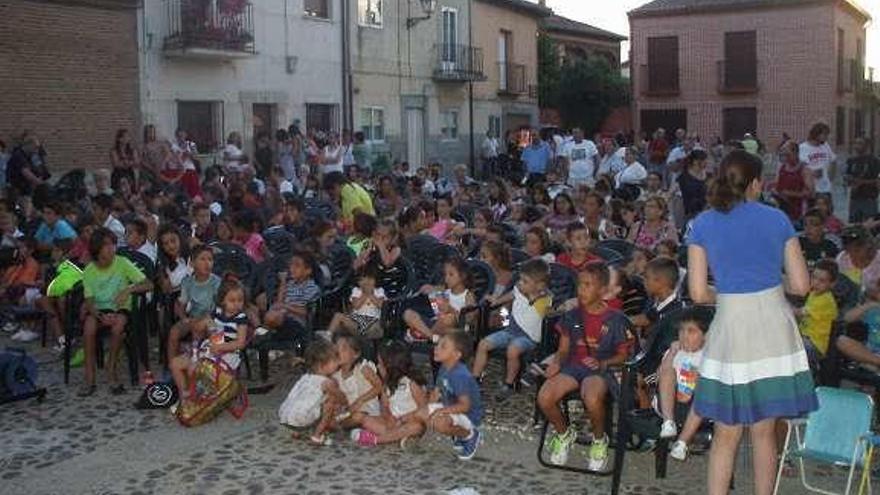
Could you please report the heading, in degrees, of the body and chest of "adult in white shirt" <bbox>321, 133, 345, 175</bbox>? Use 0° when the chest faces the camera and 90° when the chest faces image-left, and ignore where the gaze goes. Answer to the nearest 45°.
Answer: approximately 0°

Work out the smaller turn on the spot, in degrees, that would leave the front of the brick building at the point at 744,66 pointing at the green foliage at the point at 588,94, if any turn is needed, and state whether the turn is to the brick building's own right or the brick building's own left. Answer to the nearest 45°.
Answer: approximately 90° to the brick building's own right

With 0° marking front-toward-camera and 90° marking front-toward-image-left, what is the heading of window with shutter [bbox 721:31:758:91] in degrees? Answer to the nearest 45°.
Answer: approximately 0°

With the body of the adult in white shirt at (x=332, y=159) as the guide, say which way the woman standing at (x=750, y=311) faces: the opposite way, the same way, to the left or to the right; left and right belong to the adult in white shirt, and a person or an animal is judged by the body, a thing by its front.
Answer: the opposite way

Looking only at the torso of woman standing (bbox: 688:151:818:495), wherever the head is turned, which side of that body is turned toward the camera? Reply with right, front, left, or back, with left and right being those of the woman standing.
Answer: back
